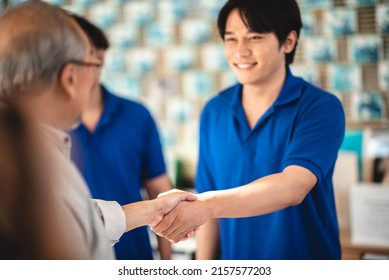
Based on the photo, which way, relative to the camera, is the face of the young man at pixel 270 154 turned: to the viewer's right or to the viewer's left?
to the viewer's left

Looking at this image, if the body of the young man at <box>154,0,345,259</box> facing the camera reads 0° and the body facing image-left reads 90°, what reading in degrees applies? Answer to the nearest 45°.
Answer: approximately 45°

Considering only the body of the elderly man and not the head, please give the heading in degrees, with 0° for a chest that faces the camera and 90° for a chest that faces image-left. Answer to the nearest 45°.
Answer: approximately 225°

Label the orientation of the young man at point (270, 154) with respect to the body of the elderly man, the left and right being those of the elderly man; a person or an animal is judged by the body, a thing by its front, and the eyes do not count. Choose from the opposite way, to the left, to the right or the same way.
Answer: the opposite way
